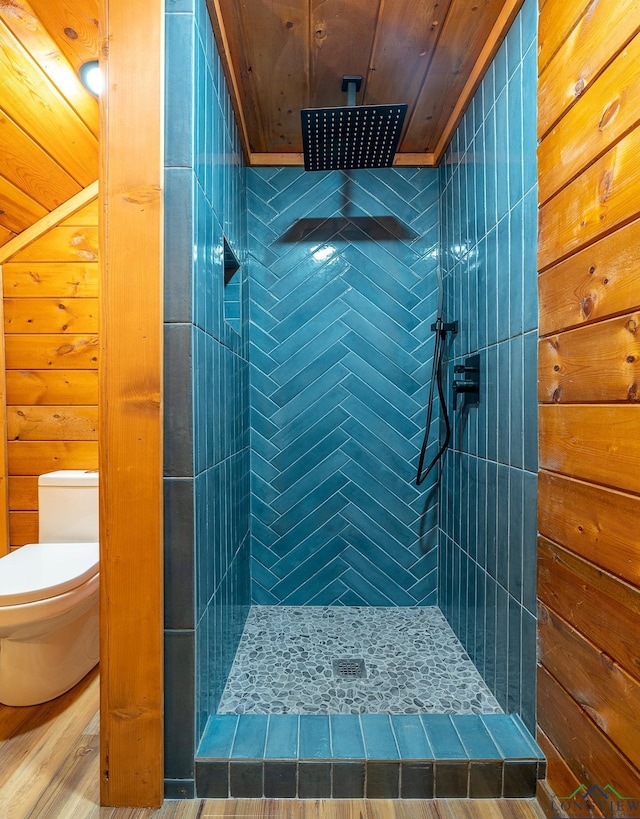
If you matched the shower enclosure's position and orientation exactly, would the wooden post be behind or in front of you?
in front

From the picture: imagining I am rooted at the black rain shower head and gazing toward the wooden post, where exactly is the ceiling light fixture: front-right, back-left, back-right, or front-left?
front-right

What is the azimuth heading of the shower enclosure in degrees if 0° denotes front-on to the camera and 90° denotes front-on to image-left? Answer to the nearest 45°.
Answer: approximately 0°

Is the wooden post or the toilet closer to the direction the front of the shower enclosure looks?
the wooden post

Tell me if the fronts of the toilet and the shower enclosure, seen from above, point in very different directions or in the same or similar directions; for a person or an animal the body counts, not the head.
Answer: same or similar directions

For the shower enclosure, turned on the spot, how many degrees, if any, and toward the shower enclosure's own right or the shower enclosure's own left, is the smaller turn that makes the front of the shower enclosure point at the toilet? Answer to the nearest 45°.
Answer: approximately 90° to the shower enclosure's own right

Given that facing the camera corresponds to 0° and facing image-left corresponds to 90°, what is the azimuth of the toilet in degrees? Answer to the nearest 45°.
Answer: approximately 45°

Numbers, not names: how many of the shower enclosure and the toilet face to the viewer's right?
0
